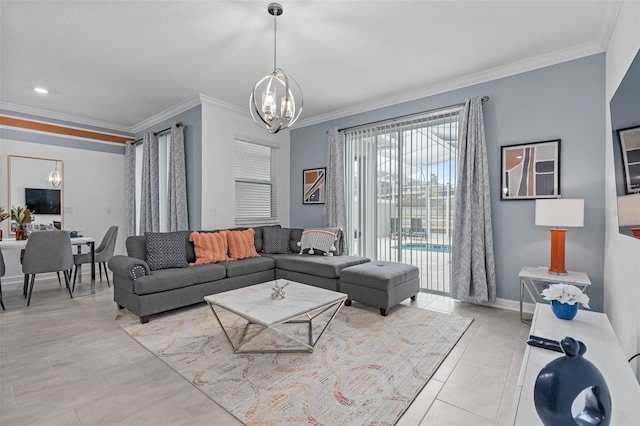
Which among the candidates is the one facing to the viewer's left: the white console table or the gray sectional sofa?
the white console table

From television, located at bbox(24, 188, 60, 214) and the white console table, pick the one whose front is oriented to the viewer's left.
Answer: the white console table

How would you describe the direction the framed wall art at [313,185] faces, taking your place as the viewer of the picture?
facing the viewer and to the left of the viewer

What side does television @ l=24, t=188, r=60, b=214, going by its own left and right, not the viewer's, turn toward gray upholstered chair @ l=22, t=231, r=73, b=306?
front

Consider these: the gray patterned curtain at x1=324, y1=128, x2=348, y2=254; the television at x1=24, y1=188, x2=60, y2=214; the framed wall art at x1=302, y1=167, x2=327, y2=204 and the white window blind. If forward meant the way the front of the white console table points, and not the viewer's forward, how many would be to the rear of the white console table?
0

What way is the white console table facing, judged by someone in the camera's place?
facing to the left of the viewer

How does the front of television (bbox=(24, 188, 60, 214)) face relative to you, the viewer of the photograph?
facing the viewer

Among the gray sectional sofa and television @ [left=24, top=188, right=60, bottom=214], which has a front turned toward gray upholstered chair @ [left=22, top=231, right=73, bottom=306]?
the television

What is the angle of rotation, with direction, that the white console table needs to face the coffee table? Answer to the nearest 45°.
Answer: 0° — it already faces it

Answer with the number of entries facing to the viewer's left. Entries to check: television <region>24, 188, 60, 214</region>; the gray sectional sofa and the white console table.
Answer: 1

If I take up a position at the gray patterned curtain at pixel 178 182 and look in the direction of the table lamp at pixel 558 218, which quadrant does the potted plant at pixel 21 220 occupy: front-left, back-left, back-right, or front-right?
back-right

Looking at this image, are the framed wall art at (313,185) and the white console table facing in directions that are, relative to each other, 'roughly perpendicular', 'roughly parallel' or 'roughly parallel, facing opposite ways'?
roughly perpendicular
